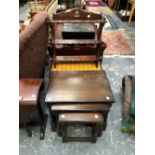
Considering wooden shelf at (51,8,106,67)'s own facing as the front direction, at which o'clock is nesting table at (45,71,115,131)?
The nesting table is roughly at 12 o'clock from the wooden shelf.

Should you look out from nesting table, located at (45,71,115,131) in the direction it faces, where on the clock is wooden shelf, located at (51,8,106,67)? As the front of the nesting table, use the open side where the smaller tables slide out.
The wooden shelf is roughly at 6 o'clock from the nesting table.

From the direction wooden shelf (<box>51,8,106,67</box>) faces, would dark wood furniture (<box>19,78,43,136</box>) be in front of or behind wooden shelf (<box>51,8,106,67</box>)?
in front

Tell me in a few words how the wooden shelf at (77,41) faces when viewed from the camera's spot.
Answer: facing the viewer

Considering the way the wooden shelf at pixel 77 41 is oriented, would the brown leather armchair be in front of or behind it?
in front

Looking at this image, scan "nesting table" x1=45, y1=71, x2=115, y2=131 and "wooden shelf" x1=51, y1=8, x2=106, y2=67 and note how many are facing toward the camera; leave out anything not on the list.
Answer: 2

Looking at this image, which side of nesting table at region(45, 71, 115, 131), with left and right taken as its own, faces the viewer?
front
